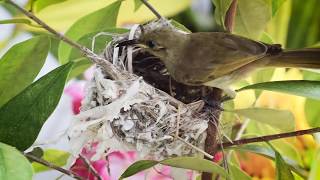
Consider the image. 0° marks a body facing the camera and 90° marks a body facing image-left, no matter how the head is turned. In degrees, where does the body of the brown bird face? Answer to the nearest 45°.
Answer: approximately 90°

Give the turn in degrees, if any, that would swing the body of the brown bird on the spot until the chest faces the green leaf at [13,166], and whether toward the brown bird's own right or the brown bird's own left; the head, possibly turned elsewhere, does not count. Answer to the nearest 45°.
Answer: approximately 45° to the brown bird's own left
